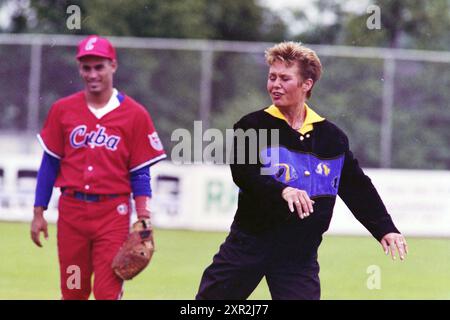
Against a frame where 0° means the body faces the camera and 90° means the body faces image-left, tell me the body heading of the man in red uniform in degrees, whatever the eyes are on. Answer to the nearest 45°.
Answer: approximately 0°
